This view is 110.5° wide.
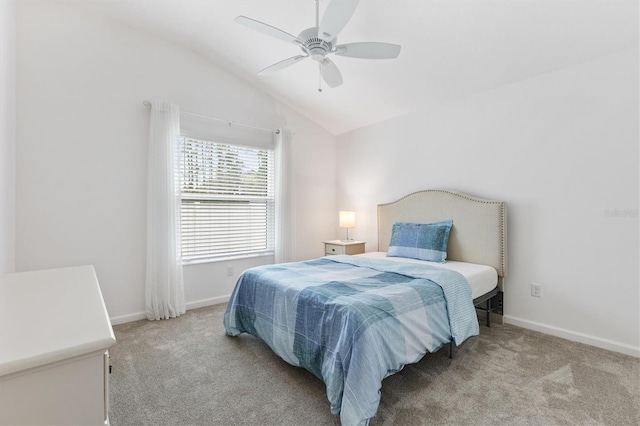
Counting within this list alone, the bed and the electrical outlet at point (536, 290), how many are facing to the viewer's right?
0

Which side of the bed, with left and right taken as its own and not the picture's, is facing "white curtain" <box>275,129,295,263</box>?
right

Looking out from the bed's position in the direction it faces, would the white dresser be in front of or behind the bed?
in front

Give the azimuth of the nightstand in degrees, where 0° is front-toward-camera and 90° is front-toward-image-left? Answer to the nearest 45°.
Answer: approximately 45°

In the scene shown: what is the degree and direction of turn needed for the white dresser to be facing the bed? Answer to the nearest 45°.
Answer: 0° — it already faces it

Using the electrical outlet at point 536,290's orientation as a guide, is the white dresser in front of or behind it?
in front

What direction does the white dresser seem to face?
to the viewer's right

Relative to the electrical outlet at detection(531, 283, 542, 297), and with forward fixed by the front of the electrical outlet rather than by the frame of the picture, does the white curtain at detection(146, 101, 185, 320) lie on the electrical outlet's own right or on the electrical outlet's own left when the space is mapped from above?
on the electrical outlet's own right

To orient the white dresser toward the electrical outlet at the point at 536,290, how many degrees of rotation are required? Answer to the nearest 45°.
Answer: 0° — it already faces it
